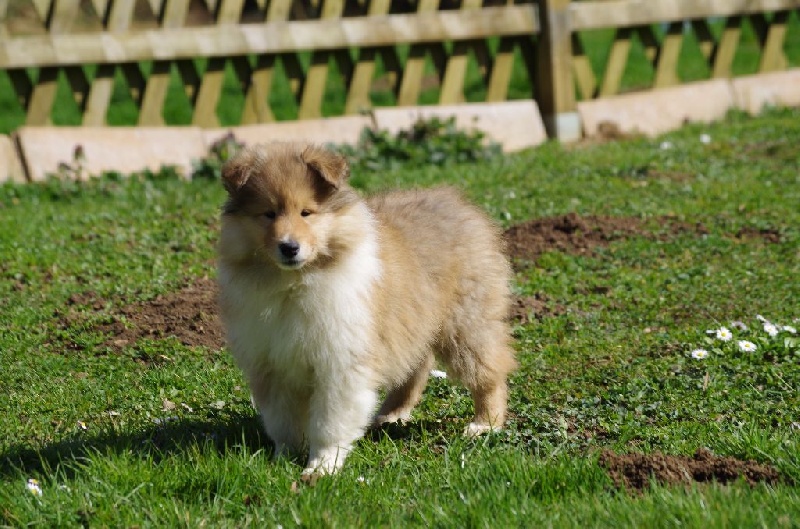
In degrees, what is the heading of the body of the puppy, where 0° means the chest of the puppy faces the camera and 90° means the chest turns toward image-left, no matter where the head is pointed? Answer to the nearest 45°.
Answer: approximately 45°

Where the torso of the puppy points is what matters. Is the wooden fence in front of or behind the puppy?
behind

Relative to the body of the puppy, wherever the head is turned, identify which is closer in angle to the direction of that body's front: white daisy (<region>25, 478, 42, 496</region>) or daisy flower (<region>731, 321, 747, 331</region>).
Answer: the white daisy

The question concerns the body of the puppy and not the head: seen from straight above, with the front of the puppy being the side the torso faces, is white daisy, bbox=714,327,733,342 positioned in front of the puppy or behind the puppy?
behind

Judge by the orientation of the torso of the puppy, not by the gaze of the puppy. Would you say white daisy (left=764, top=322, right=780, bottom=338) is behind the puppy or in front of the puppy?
behind
